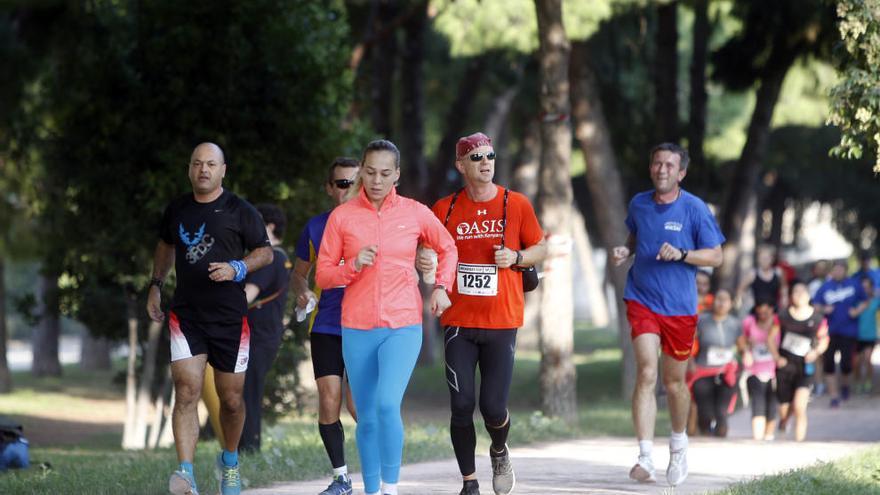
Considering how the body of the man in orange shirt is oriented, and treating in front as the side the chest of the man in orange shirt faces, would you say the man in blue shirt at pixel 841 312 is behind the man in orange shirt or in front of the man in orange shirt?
behind

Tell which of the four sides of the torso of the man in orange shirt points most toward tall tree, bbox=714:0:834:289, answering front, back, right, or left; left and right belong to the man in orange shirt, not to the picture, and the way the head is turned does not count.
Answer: back

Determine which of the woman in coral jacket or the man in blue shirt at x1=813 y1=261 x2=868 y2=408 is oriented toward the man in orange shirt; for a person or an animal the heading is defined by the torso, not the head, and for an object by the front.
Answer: the man in blue shirt

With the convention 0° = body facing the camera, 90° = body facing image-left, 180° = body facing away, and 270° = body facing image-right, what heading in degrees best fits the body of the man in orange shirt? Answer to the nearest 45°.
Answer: approximately 0°

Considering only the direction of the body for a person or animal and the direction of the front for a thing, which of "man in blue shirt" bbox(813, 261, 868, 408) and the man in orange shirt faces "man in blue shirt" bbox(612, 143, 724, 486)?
"man in blue shirt" bbox(813, 261, 868, 408)

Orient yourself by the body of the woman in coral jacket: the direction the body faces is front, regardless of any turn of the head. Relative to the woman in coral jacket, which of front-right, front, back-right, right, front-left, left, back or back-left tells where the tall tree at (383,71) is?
back

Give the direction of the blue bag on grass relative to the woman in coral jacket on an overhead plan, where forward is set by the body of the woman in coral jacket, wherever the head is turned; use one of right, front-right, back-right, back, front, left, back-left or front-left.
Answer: back-right
